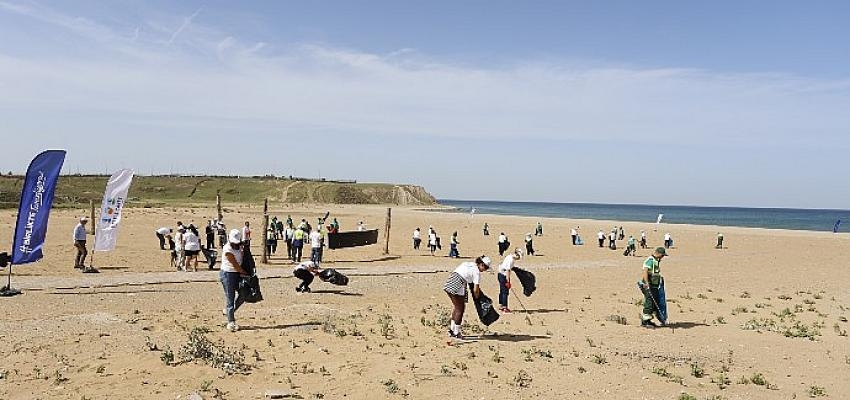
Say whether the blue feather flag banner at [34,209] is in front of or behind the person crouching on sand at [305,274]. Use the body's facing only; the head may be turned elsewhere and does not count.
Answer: behind

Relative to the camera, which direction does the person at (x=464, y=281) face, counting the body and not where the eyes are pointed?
to the viewer's right

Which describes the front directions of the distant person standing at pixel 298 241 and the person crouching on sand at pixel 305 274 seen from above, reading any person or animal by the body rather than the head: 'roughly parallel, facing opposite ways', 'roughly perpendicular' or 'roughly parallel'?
roughly perpendicular

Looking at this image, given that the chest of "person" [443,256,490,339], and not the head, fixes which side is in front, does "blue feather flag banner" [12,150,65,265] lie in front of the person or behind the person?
behind

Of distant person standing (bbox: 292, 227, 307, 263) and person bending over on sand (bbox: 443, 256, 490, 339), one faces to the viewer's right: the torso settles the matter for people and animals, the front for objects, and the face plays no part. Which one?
the person bending over on sand

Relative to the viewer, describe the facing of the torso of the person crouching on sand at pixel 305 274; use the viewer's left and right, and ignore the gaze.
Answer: facing to the right of the viewer

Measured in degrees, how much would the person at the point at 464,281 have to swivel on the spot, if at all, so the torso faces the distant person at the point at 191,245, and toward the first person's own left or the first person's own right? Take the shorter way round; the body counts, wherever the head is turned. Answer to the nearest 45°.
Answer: approximately 135° to the first person's own left
